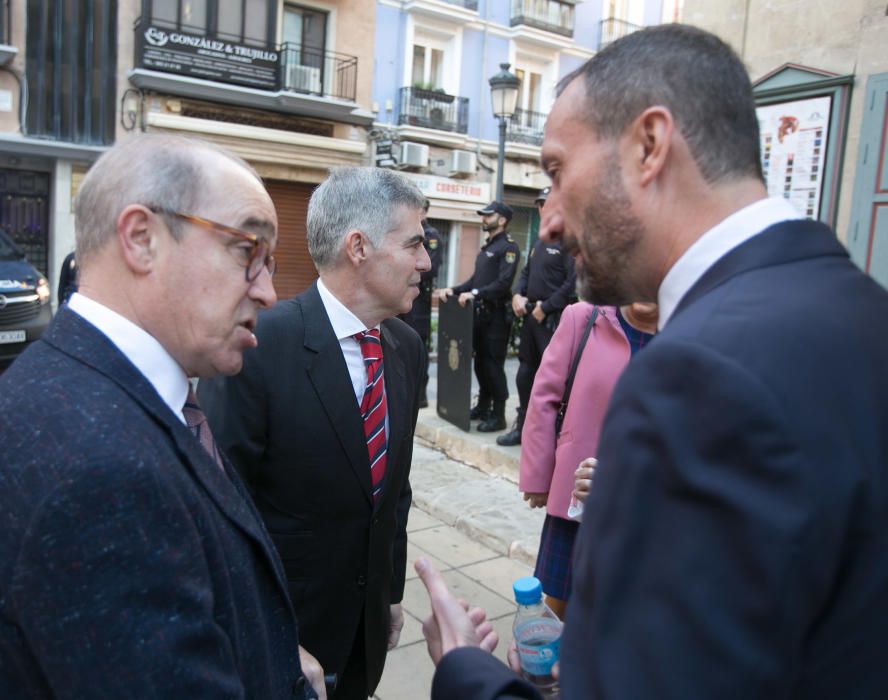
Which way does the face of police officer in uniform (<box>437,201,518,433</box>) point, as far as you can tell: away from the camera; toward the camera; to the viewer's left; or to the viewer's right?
to the viewer's left

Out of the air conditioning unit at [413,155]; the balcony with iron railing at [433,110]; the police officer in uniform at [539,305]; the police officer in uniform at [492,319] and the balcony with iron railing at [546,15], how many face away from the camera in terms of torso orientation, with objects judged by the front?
0

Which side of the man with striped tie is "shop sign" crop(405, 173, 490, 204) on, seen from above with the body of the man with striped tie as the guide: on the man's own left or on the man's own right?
on the man's own left

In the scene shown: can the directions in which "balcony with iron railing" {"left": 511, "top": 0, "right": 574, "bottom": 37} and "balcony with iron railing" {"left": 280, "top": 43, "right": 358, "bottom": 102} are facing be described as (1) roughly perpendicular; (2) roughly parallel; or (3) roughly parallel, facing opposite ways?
roughly parallel

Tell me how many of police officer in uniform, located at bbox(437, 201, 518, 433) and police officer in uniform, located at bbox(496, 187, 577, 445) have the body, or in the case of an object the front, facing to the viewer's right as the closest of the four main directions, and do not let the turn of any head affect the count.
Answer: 0

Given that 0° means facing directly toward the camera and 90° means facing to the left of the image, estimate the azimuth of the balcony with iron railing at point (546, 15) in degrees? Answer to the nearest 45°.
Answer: approximately 315°

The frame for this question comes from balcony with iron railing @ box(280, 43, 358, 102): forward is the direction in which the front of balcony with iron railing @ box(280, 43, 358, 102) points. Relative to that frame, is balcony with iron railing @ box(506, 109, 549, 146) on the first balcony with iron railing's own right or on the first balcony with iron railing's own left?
on the first balcony with iron railing's own left

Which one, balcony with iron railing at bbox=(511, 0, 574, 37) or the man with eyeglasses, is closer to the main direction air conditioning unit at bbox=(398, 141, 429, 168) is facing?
the man with eyeglasses

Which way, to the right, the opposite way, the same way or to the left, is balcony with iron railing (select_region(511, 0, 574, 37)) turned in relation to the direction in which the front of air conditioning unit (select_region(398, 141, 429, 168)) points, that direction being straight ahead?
the same way

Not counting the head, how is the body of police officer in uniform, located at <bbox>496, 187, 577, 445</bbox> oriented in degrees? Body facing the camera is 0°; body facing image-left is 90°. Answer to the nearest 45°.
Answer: approximately 45°

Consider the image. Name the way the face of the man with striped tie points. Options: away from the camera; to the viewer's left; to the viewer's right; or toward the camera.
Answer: to the viewer's right

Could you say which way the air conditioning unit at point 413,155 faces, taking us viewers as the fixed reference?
facing the viewer and to the right of the viewer

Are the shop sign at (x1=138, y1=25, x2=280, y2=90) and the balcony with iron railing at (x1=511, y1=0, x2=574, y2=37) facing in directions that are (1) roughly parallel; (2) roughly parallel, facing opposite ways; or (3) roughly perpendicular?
roughly parallel

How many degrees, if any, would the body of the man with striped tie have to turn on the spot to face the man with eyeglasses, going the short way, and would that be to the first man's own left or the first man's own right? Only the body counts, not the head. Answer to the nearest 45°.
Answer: approximately 45° to the first man's own right
